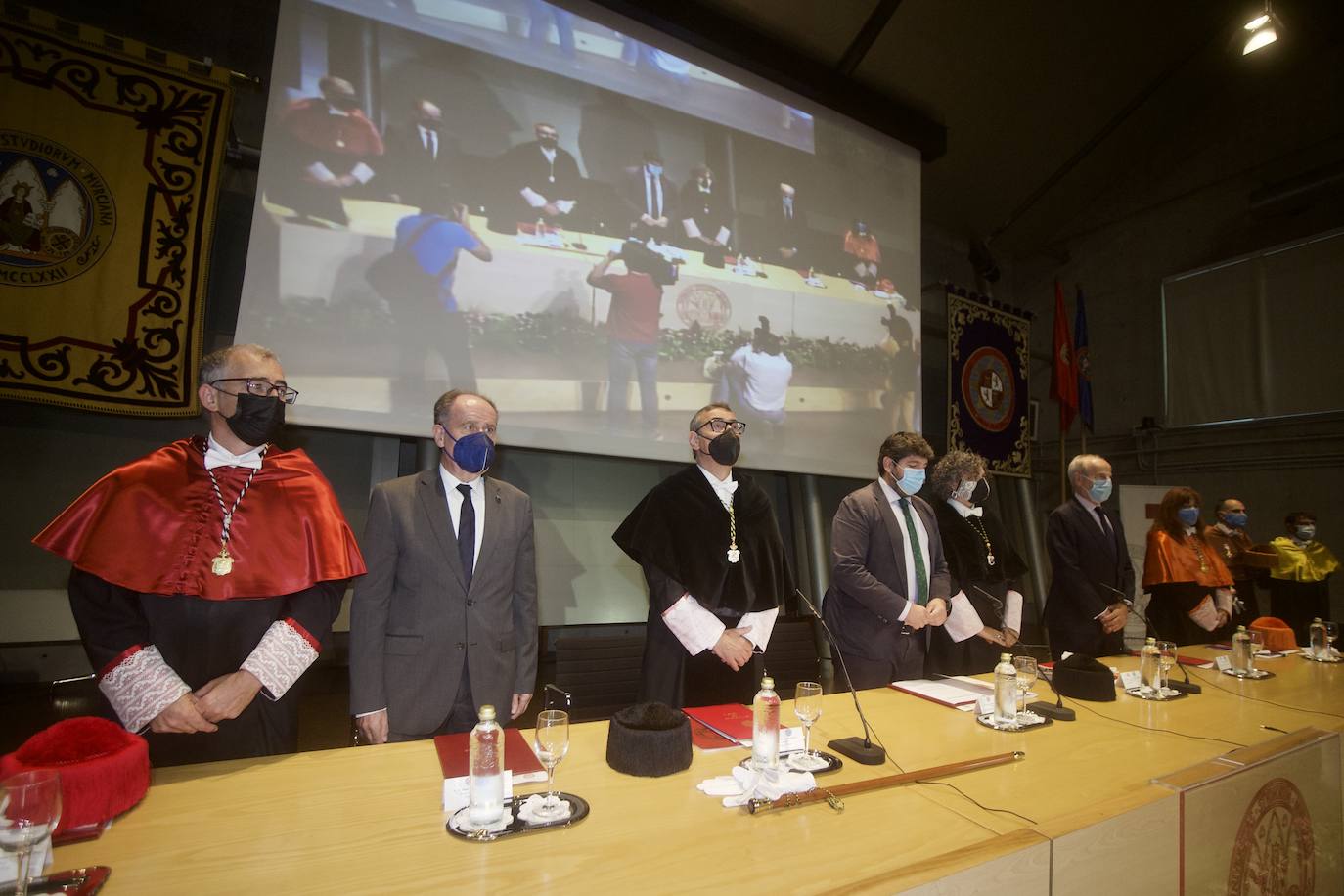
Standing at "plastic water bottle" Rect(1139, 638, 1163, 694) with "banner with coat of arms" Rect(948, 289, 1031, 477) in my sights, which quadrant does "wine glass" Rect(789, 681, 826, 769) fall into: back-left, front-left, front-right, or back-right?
back-left

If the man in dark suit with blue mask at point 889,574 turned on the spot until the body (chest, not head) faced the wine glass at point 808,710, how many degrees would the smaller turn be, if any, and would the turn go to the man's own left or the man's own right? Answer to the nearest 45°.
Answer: approximately 45° to the man's own right

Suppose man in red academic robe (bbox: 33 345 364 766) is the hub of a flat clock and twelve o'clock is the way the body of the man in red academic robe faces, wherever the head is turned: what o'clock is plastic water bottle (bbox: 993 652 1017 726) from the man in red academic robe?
The plastic water bottle is roughly at 10 o'clock from the man in red academic robe.

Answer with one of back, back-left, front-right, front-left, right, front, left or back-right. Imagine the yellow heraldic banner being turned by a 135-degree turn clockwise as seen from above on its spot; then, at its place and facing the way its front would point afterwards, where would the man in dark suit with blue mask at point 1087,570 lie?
back

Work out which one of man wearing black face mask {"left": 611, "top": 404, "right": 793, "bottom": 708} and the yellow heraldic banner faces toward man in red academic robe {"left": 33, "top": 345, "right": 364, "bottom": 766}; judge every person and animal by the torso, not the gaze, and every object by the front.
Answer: the yellow heraldic banner

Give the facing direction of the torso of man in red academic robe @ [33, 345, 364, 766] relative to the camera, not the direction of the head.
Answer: toward the camera

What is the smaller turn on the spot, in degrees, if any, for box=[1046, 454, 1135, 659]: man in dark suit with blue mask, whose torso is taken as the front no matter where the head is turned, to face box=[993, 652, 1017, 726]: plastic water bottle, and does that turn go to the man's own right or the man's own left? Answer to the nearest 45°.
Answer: approximately 45° to the man's own right

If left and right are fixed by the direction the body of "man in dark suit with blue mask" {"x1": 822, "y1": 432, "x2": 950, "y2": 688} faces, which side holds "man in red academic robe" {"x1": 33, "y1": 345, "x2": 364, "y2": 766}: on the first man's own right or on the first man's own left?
on the first man's own right

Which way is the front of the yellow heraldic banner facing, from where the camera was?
facing the viewer

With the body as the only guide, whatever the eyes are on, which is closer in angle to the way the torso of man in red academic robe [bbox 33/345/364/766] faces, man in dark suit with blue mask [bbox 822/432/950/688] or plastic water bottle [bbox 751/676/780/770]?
the plastic water bottle

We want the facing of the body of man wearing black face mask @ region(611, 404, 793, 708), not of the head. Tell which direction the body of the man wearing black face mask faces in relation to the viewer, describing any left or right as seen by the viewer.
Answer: facing the viewer and to the right of the viewer

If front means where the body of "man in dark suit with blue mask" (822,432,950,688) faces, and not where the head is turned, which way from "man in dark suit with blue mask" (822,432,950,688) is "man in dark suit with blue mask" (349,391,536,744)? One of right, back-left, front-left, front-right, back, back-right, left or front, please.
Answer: right

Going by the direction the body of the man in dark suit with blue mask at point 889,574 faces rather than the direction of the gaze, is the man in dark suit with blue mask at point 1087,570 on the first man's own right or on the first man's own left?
on the first man's own left

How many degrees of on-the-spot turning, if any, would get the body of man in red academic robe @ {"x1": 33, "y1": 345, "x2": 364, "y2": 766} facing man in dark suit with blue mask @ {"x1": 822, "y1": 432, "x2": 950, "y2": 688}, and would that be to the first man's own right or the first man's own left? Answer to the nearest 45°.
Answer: approximately 90° to the first man's own left

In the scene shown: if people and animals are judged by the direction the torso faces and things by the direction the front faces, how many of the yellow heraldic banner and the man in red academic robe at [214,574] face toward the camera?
2

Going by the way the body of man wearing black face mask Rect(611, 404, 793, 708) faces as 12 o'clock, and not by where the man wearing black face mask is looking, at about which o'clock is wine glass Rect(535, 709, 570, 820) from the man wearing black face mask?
The wine glass is roughly at 2 o'clock from the man wearing black face mask.

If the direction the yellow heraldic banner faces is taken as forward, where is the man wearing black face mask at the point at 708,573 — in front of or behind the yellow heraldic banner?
in front

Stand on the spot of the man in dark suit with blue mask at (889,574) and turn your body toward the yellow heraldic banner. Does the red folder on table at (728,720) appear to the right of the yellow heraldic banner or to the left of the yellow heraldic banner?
left

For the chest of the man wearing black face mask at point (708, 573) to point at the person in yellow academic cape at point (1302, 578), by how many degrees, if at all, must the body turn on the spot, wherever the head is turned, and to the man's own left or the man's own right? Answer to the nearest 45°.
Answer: approximately 90° to the man's own left

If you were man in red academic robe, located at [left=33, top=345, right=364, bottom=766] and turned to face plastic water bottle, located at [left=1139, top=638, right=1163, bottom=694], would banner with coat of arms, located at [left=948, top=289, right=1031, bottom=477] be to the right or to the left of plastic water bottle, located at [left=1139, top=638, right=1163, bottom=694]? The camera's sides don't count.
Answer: left
